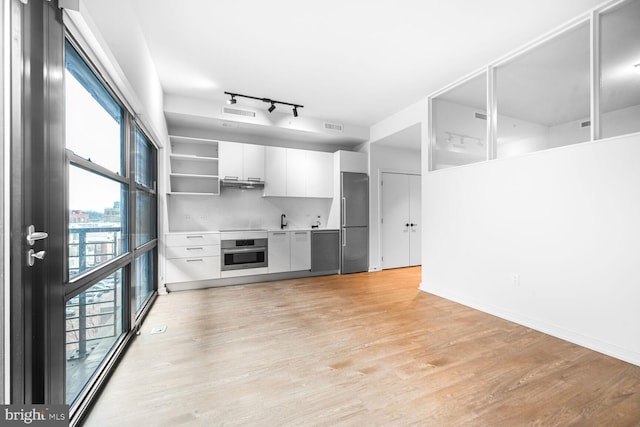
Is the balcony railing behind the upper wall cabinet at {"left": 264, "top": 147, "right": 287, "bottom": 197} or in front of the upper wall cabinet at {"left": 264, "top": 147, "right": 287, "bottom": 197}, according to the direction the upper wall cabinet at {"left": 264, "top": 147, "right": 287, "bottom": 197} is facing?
in front

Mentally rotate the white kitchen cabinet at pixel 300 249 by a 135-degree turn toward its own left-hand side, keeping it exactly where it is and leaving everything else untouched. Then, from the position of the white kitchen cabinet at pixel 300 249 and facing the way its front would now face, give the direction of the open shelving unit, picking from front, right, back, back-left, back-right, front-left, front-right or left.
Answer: back-left

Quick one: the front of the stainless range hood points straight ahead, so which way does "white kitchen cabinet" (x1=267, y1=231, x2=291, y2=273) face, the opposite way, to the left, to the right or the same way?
the same way

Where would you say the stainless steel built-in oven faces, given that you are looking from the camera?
facing the viewer

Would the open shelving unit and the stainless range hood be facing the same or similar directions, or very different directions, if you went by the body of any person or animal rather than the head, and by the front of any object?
same or similar directions

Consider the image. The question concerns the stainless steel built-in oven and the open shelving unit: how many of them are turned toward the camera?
2

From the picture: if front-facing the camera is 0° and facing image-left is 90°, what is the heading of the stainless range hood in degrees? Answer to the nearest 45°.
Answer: approximately 0°

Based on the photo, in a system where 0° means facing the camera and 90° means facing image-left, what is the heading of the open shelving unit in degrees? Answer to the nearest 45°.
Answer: approximately 0°

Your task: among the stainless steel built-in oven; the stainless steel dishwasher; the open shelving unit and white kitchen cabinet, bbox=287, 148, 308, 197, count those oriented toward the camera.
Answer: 4

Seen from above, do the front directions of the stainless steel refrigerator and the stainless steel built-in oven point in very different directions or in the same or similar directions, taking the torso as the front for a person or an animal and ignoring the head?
same or similar directions

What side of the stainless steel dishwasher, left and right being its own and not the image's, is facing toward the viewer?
front

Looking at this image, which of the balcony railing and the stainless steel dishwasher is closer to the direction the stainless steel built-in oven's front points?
the balcony railing

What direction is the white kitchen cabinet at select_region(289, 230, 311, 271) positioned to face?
toward the camera

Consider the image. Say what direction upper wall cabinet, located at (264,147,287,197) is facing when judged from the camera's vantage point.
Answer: facing the viewer

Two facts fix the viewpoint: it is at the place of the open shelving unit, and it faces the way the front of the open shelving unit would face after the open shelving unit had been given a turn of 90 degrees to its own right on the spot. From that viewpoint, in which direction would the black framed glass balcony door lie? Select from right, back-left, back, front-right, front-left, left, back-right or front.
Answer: left
